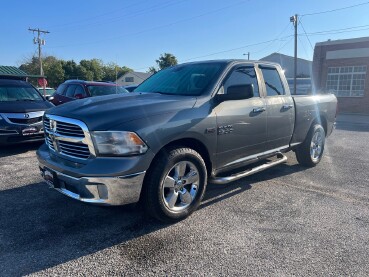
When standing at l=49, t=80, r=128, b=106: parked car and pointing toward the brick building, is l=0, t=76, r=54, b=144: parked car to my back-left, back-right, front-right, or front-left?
back-right

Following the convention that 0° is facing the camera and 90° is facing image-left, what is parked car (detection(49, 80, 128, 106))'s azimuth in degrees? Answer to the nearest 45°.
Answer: approximately 315°

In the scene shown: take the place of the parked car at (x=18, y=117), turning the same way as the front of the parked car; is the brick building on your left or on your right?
on your left

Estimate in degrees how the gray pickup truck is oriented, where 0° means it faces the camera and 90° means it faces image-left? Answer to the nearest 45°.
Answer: approximately 45°

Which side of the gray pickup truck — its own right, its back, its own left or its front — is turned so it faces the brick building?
back

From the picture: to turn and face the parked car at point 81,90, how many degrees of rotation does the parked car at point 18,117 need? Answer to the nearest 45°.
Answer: approximately 90° to its left

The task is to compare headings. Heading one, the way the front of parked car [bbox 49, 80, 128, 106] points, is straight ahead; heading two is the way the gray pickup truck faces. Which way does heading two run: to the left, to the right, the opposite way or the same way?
to the right
